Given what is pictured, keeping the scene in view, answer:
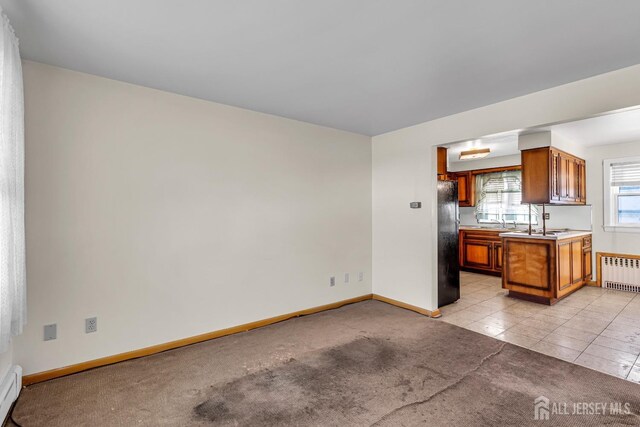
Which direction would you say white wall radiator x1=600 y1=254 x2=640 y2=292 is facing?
toward the camera

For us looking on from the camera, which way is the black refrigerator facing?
facing the viewer and to the right of the viewer

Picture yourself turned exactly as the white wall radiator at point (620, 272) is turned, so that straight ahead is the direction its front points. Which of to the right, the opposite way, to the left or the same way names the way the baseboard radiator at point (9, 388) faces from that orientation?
the opposite way

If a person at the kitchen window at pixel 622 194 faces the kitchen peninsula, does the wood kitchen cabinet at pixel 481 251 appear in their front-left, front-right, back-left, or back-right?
front-right

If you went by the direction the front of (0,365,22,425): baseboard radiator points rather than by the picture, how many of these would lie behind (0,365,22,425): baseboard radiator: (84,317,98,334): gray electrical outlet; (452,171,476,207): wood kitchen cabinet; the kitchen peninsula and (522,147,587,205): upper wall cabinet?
0

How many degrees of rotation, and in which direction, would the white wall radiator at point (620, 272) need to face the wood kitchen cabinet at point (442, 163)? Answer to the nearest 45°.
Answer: approximately 45° to its right

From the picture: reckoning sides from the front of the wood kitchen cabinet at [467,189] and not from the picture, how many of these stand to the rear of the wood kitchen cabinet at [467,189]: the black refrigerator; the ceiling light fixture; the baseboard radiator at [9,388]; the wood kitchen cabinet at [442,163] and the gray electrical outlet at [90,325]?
0

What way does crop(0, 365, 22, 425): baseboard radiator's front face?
to the viewer's right

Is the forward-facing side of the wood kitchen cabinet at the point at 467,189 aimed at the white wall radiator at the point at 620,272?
no

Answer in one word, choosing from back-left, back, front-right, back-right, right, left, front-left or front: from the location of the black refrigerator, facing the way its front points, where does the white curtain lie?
right

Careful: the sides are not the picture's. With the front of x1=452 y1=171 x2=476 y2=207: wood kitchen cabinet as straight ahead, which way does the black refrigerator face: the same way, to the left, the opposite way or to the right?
to the left

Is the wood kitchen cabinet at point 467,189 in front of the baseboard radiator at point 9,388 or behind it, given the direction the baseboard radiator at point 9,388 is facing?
in front

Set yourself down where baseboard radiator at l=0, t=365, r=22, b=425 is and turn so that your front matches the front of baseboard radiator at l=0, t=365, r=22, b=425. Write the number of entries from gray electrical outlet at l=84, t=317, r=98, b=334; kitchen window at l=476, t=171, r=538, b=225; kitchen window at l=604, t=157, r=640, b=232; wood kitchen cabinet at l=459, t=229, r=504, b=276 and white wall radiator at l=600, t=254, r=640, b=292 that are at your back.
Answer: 0

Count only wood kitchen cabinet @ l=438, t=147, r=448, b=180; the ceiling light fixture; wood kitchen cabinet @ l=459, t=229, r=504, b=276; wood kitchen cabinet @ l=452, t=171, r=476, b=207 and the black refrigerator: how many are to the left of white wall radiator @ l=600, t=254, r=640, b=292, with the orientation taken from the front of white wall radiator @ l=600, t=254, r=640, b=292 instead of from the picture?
0

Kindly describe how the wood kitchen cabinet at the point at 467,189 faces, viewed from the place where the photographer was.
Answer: facing the viewer and to the left of the viewer
